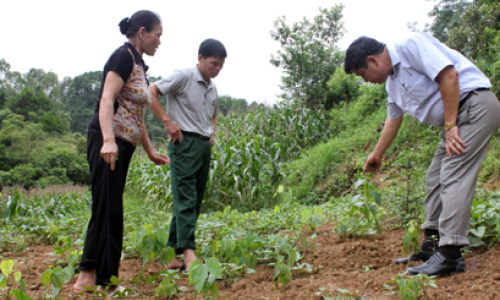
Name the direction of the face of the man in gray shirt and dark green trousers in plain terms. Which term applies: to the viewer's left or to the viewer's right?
to the viewer's right

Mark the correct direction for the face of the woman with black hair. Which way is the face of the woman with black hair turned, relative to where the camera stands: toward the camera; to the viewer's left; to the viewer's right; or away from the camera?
to the viewer's right

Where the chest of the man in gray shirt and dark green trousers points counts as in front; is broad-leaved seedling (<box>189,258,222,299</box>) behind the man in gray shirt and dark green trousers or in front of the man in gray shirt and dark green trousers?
in front

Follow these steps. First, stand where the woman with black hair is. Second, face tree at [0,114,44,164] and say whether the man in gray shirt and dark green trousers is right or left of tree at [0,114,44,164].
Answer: right

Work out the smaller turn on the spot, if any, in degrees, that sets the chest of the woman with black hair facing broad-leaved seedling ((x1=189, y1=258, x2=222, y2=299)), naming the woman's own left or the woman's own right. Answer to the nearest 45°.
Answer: approximately 45° to the woman's own right

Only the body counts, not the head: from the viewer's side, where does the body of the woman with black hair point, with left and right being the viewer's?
facing to the right of the viewer

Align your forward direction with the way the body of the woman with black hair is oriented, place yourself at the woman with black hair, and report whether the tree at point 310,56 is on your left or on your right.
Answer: on your left

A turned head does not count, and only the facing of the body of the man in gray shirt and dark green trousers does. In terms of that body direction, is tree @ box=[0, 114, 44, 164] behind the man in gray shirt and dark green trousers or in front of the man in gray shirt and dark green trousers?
behind

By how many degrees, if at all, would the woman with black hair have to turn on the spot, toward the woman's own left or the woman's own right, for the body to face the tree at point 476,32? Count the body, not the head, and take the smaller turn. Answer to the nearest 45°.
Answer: approximately 45° to the woman's own left

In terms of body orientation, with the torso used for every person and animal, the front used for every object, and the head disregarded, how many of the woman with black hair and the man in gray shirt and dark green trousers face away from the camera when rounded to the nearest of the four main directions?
0

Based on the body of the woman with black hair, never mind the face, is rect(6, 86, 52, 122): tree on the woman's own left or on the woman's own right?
on the woman's own left
